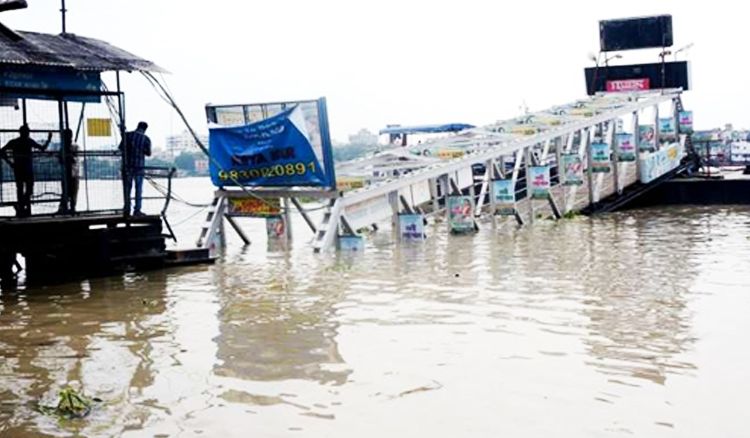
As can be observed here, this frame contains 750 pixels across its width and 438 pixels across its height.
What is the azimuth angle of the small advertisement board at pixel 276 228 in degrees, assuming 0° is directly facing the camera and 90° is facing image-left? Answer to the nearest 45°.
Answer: approximately 0°

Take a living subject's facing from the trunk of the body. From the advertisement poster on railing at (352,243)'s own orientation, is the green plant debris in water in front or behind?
in front

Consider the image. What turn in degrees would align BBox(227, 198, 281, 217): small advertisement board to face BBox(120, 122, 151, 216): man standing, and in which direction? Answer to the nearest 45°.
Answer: approximately 45° to its right

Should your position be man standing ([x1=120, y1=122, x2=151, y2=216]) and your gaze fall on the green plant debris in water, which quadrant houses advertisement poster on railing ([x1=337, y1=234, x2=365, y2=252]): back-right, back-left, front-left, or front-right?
back-left

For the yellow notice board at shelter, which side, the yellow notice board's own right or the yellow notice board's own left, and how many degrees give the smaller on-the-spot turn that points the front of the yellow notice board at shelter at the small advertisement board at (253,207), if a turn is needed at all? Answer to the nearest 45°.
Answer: approximately 135° to the yellow notice board's own left

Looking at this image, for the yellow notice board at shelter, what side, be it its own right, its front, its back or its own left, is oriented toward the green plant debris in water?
front

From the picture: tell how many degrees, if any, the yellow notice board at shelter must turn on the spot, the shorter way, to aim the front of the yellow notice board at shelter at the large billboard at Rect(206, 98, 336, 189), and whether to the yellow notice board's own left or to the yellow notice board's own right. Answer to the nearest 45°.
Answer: approximately 135° to the yellow notice board's own left

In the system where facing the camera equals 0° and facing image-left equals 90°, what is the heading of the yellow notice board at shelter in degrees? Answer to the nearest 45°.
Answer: approximately 0°

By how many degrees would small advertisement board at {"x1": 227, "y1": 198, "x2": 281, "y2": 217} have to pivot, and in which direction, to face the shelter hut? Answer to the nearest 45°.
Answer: approximately 45° to its right

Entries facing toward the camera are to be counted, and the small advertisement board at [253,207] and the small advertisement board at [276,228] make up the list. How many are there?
2
